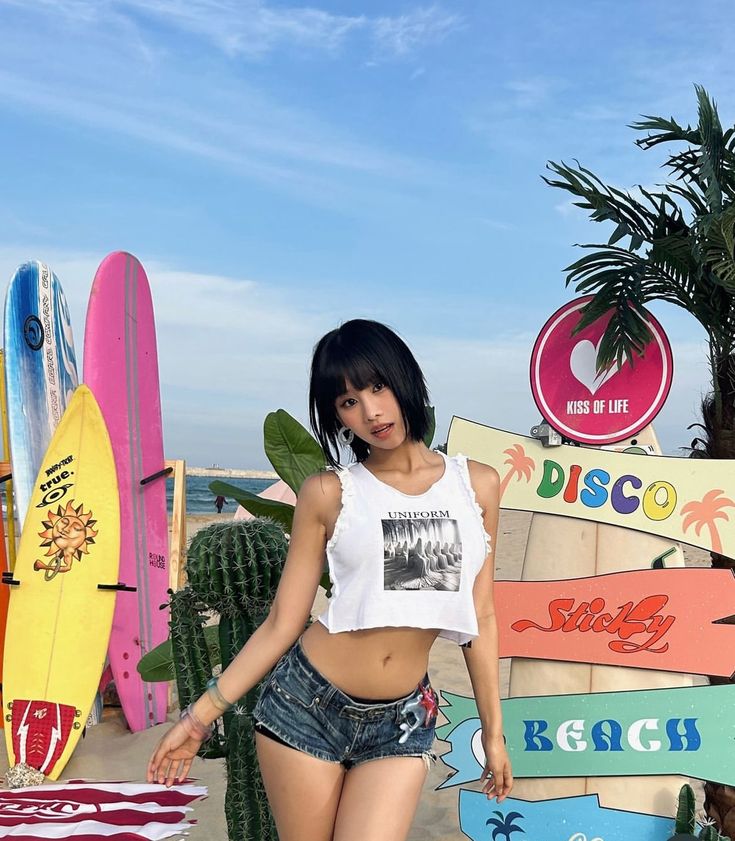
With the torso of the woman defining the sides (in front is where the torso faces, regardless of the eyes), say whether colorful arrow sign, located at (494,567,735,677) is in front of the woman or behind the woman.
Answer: behind

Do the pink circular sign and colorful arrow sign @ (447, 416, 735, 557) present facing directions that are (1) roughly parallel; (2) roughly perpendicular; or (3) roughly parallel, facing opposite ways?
roughly parallel

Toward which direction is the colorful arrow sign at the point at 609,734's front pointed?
toward the camera

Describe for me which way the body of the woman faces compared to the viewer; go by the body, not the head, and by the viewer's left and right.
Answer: facing the viewer

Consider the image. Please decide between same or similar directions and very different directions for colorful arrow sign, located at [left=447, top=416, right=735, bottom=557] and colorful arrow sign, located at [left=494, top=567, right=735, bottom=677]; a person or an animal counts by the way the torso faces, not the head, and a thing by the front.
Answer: same or similar directions

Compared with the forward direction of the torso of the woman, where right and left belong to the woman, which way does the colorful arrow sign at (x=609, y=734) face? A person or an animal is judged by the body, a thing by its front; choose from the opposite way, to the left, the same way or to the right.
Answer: the same way

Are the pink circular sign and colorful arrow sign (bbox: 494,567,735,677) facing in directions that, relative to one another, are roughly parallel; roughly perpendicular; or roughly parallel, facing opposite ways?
roughly parallel

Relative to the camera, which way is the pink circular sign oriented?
toward the camera

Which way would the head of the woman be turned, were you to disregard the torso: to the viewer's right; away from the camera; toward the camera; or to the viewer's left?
toward the camera

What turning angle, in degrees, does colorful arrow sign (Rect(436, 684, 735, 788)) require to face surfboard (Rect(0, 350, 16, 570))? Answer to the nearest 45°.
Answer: approximately 135° to its right

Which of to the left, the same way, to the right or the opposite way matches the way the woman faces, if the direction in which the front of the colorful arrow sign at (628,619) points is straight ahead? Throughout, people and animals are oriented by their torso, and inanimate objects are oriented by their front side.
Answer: the same way
